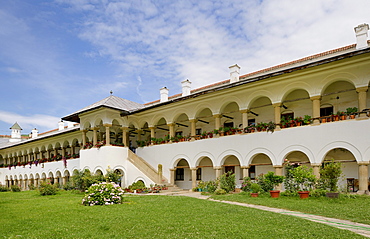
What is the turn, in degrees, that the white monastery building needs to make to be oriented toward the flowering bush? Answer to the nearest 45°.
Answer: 0° — it already faces it

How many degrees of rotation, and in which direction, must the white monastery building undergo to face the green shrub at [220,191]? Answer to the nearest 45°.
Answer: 0° — it already faces it

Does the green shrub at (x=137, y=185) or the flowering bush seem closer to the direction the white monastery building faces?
the flowering bush

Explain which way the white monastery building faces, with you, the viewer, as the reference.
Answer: facing the viewer and to the left of the viewer
